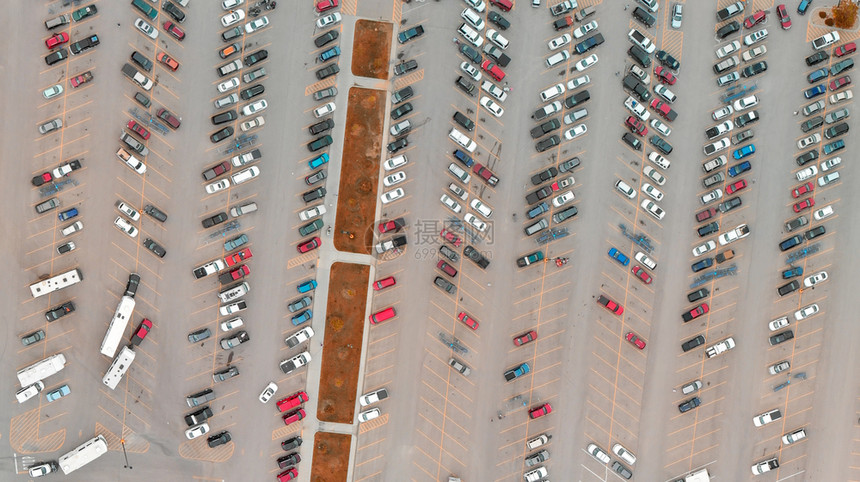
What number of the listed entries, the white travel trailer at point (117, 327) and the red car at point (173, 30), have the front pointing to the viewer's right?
0

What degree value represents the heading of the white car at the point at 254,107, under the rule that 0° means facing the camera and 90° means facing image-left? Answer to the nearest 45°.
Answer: approximately 45°

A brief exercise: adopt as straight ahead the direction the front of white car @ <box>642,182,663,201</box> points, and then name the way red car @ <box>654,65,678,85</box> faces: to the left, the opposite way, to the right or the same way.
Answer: the same way

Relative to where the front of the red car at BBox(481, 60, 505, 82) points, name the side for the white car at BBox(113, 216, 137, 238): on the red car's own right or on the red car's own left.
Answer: on the red car's own left

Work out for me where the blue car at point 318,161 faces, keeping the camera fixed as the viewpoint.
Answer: facing away from the viewer and to the right of the viewer

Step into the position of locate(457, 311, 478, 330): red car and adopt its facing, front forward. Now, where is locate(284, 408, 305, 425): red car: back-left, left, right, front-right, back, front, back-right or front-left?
front-left

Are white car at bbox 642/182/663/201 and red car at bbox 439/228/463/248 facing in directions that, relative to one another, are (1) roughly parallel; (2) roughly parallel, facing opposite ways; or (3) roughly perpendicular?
roughly parallel, facing opposite ways

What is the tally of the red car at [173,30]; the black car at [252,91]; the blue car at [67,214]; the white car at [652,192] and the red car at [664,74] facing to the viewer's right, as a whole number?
0

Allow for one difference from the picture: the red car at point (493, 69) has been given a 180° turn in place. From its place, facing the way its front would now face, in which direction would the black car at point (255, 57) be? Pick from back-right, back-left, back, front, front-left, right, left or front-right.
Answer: back-right

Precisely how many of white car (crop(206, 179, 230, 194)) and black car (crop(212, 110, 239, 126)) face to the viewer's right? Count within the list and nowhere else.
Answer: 2

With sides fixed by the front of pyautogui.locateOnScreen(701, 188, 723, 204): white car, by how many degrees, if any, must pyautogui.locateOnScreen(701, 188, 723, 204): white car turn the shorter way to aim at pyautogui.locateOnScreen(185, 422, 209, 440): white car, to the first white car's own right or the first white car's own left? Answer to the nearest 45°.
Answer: approximately 180°

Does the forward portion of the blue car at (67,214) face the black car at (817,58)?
no

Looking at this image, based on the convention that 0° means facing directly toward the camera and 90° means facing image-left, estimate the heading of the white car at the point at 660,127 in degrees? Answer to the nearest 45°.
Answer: approximately 135°

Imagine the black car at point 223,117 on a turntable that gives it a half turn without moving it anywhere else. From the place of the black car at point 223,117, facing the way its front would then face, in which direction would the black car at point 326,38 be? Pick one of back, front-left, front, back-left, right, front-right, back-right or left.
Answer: back

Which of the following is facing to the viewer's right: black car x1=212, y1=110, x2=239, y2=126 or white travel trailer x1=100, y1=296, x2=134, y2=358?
the black car
